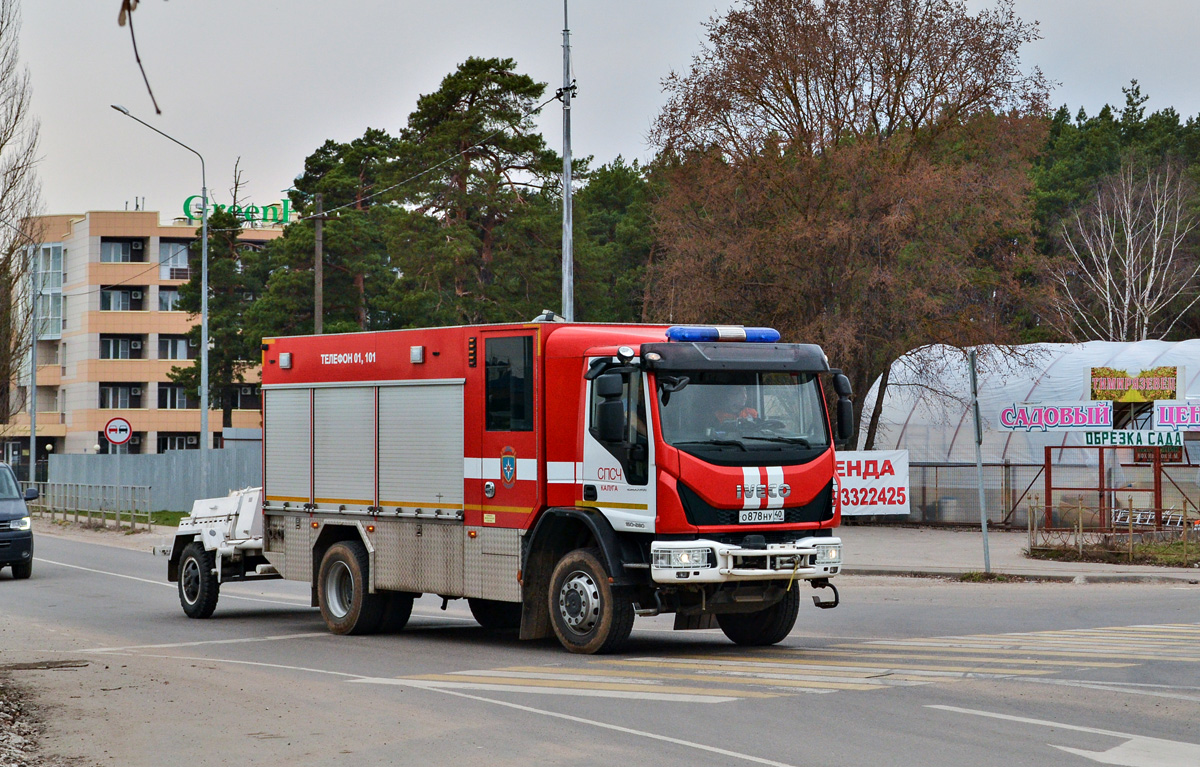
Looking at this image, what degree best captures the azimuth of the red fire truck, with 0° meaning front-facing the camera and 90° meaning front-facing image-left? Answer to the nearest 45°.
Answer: approximately 315°

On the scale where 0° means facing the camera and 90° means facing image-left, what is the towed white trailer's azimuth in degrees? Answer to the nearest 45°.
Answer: approximately 315°

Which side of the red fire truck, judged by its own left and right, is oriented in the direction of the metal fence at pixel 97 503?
back

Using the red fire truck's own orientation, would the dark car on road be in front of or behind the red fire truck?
behind

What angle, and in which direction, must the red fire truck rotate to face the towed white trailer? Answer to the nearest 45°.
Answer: approximately 180°

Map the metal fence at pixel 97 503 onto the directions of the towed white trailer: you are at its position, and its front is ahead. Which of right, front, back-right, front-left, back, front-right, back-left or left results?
back-left

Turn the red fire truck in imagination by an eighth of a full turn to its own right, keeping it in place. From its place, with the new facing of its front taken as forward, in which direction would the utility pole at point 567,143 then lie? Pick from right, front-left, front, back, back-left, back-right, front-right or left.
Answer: back

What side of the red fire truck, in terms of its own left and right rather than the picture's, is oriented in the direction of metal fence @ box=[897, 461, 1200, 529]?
left
